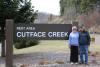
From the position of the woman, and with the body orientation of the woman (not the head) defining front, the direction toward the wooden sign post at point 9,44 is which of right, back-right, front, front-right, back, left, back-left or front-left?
right

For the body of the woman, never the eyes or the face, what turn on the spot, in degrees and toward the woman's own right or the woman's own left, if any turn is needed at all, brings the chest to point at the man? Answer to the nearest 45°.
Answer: approximately 90° to the woman's own left

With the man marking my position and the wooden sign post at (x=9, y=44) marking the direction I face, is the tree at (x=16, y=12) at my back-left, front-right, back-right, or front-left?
front-right

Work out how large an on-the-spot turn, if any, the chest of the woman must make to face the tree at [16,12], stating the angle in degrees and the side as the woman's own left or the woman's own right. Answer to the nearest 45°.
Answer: approximately 135° to the woman's own right

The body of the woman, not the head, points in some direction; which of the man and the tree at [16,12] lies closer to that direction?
the man

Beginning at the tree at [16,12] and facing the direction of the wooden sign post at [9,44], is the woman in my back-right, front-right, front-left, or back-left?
front-left

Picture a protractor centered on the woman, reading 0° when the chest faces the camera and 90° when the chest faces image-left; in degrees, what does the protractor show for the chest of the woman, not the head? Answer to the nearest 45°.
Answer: approximately 0°
